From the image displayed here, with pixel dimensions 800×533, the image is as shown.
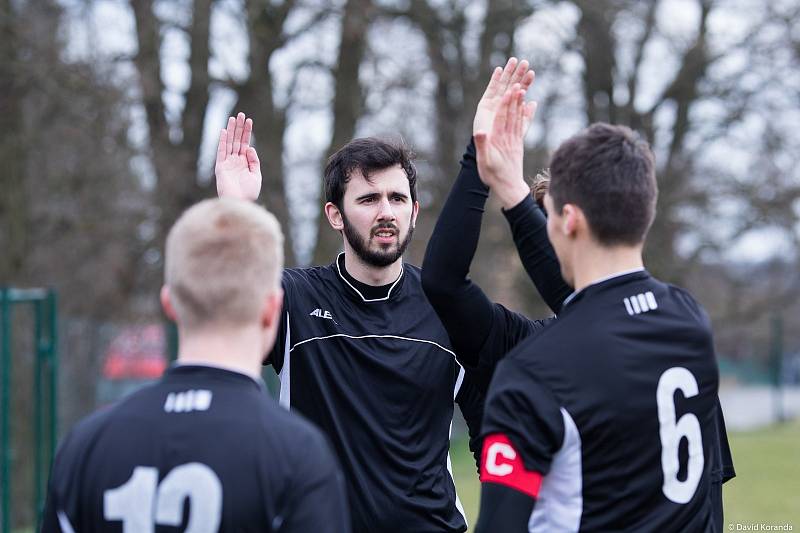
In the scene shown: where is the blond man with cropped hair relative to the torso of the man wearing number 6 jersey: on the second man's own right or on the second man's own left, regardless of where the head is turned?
on the second man's own left

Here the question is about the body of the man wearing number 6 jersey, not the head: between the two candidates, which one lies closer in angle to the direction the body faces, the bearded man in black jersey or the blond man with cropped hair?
the bearded man in black jersey

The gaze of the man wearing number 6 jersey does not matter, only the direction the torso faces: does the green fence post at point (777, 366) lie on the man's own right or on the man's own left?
on the man's own right

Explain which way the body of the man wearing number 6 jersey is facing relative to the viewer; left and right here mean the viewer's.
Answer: facing away from the viewer and to the left of the viewer

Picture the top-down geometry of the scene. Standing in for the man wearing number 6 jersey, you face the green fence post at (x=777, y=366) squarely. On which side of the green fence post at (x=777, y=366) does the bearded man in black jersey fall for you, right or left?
left

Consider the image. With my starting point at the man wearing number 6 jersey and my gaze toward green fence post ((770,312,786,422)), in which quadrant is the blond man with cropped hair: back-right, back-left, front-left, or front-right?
back-left

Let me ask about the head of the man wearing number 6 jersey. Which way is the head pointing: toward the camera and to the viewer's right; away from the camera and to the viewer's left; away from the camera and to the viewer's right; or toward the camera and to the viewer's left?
away from the camera and to the viewer's left

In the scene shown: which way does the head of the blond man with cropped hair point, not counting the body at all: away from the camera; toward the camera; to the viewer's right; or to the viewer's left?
away from the camera

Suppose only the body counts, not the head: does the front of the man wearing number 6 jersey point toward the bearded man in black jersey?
yes

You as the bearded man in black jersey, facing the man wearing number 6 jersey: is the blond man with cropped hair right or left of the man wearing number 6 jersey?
right
